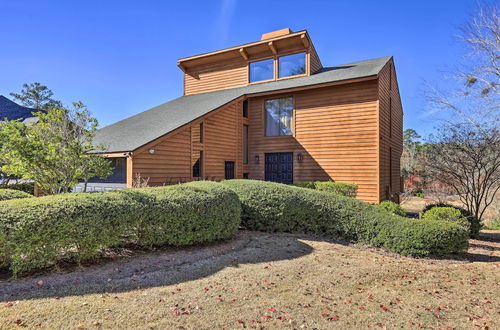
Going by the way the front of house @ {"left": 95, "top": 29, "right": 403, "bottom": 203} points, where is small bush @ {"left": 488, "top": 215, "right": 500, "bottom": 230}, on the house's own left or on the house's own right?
on the house's own left

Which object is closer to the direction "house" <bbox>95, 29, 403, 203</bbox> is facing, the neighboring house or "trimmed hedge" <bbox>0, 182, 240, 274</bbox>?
the trimmed hedge

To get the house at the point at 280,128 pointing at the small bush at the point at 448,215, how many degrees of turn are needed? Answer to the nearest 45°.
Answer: approximately 45° to its left

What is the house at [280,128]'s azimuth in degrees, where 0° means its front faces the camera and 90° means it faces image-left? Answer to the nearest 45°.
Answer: approximately 0°

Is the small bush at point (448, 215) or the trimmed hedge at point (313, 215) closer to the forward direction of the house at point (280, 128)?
the trimmed hedge

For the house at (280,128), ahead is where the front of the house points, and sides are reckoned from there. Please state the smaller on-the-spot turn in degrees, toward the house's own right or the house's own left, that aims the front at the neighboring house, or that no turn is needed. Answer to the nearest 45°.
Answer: approximately 90° to the house's own right

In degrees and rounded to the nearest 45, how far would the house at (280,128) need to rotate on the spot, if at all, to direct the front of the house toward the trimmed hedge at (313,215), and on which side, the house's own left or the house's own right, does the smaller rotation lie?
0° — it already faces it

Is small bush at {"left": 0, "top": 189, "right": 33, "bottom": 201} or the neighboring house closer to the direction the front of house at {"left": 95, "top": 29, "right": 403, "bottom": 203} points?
the small bush

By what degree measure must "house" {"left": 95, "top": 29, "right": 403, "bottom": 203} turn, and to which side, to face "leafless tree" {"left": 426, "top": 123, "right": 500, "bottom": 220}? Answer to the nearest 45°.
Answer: approximately 45° to its left
